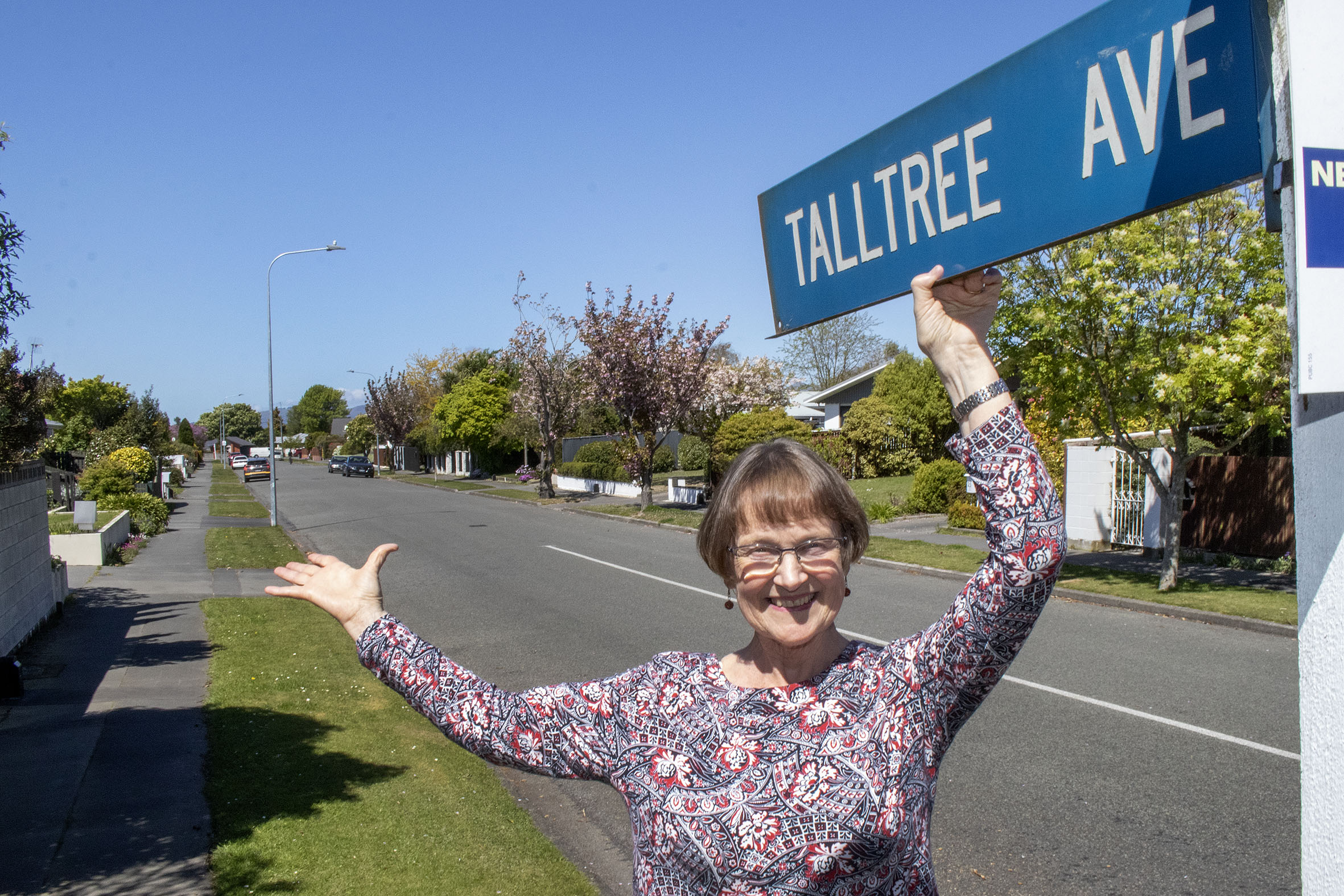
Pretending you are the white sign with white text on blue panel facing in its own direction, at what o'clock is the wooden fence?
The wooden fence is roughly at 6 o'clock from the white sign with white text on blue panel.

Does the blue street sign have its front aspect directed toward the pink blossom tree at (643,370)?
no

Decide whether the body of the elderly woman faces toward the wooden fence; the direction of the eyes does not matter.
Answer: no

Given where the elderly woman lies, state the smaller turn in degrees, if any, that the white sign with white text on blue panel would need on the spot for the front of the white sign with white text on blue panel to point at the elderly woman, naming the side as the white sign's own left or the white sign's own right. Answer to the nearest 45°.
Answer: approximately 90° to the white sign's own right

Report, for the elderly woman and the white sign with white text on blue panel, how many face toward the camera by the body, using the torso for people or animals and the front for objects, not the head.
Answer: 2

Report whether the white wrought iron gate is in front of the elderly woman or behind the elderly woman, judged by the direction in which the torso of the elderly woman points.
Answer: behind

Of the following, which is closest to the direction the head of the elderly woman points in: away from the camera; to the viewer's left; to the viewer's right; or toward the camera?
toward the camera

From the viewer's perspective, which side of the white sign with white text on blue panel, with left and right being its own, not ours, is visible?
front

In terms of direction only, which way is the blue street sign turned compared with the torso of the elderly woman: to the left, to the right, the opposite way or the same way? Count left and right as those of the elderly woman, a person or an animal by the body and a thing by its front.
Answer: to the right

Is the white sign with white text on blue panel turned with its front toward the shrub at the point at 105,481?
no

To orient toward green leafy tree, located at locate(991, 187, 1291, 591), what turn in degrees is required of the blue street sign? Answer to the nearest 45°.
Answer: approximately 135° to its right

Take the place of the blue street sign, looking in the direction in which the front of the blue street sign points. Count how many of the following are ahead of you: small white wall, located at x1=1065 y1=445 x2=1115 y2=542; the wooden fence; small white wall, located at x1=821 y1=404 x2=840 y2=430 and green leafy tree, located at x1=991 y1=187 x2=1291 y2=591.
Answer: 0

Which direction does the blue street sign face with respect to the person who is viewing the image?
facing the viewer and to the left of the viewer

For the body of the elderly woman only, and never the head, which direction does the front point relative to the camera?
toward the camera

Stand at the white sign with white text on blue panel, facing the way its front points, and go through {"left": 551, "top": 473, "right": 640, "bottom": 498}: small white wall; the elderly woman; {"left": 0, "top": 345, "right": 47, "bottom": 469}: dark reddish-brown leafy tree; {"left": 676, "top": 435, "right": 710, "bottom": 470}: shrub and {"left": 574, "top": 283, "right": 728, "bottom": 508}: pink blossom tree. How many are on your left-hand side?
0

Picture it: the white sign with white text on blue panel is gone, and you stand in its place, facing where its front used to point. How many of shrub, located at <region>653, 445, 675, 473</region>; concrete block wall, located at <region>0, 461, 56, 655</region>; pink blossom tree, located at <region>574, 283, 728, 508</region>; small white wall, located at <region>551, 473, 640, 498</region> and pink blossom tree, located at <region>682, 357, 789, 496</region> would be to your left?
0

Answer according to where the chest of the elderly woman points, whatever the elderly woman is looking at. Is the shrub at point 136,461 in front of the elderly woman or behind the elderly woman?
behind
